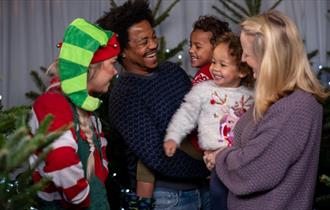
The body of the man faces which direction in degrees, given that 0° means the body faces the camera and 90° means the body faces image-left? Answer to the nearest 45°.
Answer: approximately 315°

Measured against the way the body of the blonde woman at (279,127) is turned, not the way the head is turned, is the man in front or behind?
in front

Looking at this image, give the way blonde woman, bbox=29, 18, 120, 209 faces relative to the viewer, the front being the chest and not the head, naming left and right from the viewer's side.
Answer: facing to the right of the viewer

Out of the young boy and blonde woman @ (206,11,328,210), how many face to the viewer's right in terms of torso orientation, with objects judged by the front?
0

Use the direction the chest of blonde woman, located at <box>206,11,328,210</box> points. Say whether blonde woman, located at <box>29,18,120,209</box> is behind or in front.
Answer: in front

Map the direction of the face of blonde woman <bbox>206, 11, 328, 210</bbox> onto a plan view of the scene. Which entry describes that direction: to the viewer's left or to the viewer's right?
to the viewer's left

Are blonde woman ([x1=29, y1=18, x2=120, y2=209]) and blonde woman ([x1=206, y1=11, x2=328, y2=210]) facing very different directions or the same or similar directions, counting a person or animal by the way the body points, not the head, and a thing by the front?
very different directions

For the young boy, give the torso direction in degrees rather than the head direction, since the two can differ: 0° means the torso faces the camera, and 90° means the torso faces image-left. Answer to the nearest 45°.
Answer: approximately 45°
